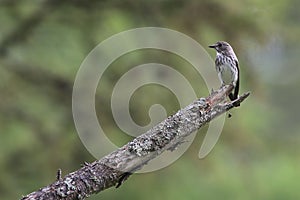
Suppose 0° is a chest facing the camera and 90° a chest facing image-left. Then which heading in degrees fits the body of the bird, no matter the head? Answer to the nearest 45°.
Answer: approximately 45°
